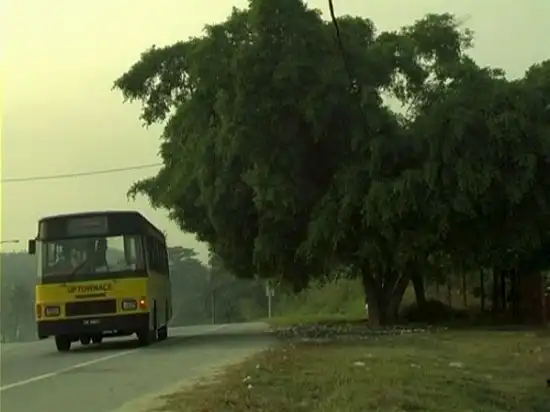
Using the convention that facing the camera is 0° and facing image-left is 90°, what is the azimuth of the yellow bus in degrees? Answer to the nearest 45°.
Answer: approximately 0°

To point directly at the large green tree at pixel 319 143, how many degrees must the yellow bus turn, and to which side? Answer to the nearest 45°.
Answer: approximately 135° to its left
